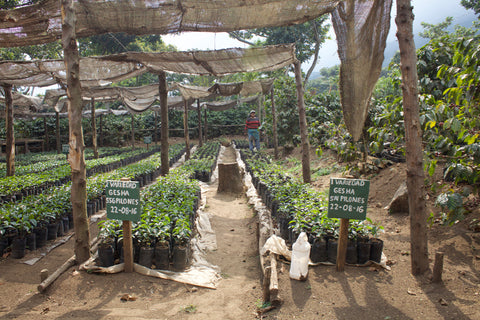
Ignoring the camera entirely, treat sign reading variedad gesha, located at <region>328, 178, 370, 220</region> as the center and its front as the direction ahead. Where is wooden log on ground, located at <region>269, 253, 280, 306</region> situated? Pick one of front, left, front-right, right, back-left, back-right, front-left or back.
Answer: front-right

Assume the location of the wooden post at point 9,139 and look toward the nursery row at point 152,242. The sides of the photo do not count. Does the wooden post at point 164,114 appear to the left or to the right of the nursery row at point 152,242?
left

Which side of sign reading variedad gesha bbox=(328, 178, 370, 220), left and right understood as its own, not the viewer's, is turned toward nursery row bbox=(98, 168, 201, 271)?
right

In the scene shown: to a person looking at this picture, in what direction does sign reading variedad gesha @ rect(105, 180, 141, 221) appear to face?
facing the viewer

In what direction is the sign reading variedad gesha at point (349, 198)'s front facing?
toward the camera

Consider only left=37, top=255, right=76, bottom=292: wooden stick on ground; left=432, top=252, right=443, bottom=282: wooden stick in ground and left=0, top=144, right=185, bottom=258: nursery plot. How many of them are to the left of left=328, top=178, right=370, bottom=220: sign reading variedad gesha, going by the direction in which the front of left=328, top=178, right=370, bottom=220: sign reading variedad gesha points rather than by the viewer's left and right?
1

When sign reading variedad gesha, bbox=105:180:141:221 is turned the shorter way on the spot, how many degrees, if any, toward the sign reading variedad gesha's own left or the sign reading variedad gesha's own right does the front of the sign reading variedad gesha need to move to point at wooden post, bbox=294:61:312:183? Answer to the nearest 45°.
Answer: approximately 135° to the sign reading variedad gesha's own left
